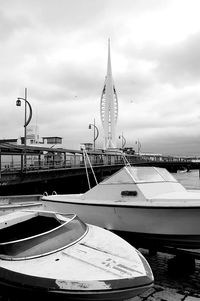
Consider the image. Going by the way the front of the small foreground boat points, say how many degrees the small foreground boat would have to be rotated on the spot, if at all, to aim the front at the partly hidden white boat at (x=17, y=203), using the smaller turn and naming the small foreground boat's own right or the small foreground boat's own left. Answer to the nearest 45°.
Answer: approximately 135° to the small foreground boat's own left

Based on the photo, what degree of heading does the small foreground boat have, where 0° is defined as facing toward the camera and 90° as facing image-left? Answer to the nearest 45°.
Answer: approximately 315°

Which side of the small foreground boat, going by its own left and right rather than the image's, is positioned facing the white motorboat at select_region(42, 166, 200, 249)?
left
